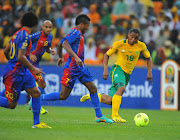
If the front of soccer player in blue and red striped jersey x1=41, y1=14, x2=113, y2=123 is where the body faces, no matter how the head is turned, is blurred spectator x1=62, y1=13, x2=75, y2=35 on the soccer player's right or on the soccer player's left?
on the soccer player's left

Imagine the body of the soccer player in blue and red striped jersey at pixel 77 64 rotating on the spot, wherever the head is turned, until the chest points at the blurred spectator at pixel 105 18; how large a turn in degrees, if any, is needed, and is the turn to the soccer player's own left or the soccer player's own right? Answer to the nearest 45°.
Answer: approximately 90° to the soccer player's own left

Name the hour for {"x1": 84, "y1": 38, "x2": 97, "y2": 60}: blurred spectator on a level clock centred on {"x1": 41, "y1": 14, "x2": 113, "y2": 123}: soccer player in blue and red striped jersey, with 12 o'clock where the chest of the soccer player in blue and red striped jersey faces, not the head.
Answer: The blurred spectator is roughly at 9 o'clock from the soccer player in blue and red striped jersey.

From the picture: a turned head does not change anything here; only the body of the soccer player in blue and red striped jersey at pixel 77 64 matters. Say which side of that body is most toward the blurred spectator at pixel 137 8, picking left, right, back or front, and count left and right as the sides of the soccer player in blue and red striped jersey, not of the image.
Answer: left

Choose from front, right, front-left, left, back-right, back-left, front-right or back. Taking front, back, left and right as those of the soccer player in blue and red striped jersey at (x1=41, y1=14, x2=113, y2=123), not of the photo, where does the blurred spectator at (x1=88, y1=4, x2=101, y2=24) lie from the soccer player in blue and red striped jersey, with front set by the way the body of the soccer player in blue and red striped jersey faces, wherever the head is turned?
left

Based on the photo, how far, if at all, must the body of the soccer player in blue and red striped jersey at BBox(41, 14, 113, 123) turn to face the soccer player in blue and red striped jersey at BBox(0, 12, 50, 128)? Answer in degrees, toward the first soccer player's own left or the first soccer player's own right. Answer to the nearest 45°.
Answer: approximately 135° to the first soccer player's own right

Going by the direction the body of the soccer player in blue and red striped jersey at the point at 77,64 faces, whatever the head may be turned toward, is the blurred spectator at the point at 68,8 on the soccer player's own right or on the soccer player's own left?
on the soccer player's own left

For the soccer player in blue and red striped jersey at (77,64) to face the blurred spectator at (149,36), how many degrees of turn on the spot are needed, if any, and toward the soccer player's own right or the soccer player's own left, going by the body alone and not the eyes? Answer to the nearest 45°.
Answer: approximately 90° to the soccer player's own left

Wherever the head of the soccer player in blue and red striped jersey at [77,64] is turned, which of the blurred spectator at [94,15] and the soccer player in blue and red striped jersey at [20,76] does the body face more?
the blurred spectator

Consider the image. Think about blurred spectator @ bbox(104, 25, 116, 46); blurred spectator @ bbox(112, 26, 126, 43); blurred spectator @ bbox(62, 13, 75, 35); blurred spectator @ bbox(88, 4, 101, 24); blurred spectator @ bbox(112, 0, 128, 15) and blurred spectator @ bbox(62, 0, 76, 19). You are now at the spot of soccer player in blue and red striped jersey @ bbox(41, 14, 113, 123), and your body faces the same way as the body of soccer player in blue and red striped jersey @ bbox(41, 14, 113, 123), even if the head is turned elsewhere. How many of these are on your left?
6

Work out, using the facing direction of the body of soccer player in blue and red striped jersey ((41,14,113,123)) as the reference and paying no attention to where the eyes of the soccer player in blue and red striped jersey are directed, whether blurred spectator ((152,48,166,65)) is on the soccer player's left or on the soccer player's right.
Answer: on the soccer player's left

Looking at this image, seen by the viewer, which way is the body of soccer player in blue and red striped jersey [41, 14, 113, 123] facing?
to the viewer's right
